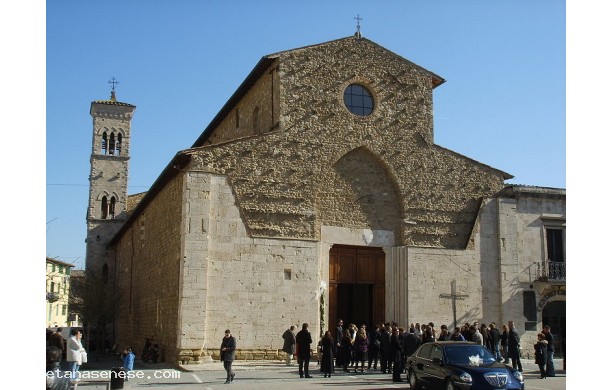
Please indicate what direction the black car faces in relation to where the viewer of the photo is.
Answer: facing the viewer and to the right of the viewer

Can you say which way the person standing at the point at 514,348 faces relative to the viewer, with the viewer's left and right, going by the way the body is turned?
facing to the left of the viewer

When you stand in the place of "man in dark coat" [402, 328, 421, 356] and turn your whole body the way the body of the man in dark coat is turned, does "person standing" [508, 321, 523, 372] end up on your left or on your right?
on your right
